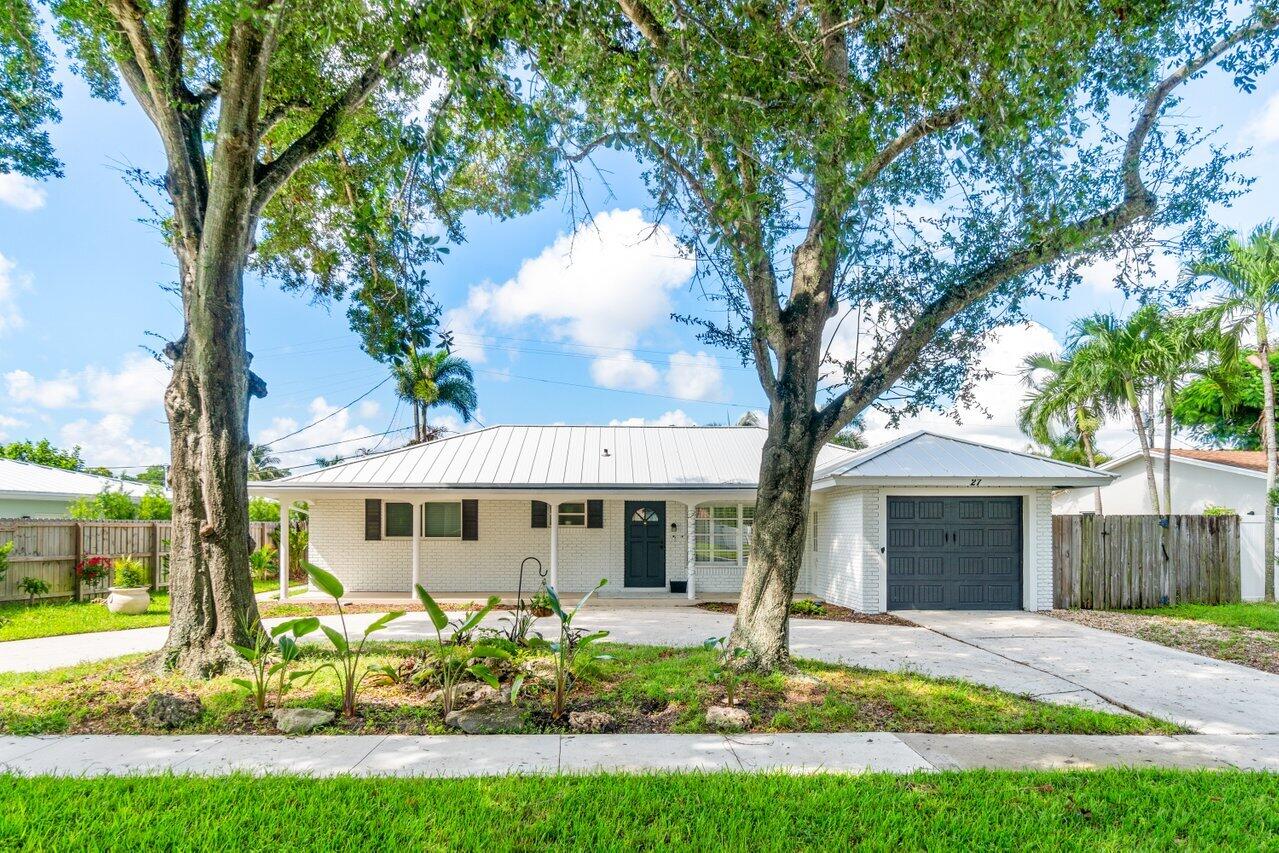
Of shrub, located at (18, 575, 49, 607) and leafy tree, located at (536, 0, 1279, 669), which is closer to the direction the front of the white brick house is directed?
the leafy tree

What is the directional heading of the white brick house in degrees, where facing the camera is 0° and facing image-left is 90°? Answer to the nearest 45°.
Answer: approximately 0°

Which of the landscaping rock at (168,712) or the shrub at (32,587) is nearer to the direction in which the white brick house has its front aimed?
the landscaping rock

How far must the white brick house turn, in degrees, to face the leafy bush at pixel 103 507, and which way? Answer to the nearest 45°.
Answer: approximately 90° to its right

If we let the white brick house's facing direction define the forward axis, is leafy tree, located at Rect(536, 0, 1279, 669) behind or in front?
in front

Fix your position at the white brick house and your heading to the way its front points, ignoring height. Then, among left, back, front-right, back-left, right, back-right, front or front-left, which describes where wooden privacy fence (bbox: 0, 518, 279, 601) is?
right

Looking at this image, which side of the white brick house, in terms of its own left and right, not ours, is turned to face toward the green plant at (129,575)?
right

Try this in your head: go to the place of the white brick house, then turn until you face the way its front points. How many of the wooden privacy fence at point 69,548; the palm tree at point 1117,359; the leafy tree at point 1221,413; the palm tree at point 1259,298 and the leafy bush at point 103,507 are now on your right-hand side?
2

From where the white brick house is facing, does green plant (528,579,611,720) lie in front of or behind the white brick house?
in front

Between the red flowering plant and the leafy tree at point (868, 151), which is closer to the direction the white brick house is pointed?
the leafy tree
